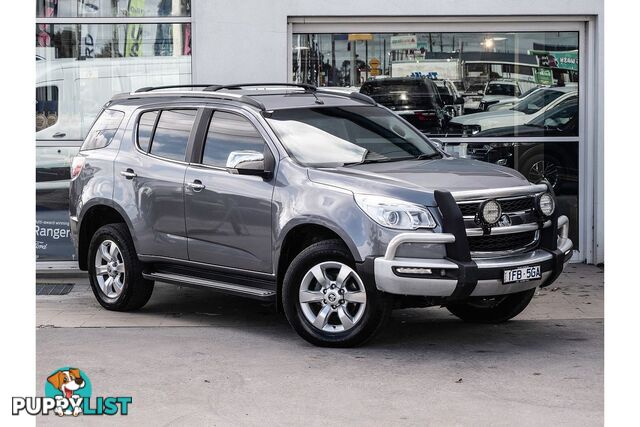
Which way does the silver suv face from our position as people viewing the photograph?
facing the viewer and to the right of the viewer

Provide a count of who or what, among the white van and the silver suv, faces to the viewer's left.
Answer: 1

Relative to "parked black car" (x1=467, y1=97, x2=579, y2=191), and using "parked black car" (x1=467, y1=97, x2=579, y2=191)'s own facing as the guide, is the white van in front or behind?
in front

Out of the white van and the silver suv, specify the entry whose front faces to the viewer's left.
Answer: the white van

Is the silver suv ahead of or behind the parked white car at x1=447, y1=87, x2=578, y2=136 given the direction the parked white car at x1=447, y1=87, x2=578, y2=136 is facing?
ahead

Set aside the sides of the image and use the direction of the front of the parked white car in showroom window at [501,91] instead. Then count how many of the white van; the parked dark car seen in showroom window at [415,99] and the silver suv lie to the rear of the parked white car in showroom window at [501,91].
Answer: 0

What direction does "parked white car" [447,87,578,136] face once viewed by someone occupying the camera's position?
facing the viewer and to the left of the viewer

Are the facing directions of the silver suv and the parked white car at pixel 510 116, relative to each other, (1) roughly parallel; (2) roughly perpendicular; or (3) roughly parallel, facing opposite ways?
roughly perpendicular

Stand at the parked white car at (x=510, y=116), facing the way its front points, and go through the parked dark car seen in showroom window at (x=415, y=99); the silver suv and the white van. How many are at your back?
0

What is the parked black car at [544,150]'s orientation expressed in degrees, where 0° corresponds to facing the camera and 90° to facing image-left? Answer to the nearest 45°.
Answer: approximately 45°

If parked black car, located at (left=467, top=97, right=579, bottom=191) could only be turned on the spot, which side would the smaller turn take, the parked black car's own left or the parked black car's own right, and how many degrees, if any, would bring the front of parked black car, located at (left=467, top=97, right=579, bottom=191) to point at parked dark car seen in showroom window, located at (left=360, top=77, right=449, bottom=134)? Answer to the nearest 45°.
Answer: approximately 45° to the parked black car's own right

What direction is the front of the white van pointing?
to the viewer's left

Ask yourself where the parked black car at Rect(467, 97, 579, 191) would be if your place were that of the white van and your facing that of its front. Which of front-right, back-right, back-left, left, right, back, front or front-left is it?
back
